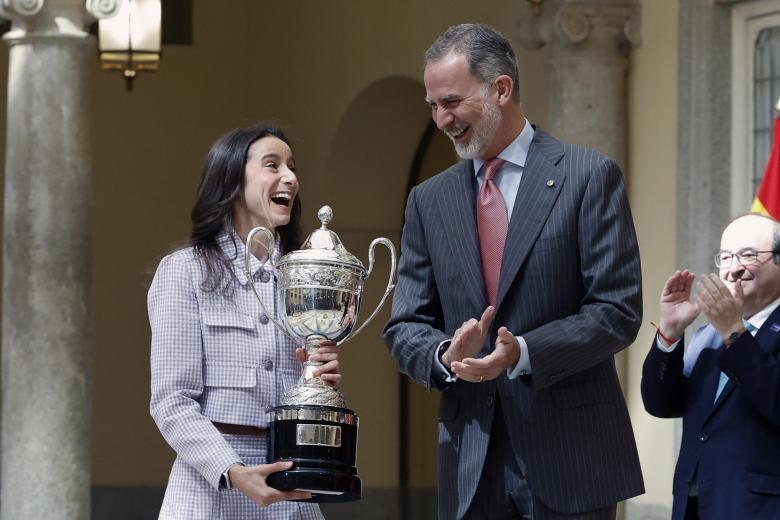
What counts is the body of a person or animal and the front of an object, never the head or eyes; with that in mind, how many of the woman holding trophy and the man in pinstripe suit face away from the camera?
0

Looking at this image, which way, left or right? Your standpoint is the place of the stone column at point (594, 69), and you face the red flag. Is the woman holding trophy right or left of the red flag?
right

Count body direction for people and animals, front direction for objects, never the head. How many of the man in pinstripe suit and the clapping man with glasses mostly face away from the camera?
0

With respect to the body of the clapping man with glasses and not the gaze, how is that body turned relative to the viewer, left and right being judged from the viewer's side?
facing the viewer and to the left of the viewer

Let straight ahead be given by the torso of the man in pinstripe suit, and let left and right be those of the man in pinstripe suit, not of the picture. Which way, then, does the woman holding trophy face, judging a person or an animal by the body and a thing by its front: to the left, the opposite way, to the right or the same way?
to the left

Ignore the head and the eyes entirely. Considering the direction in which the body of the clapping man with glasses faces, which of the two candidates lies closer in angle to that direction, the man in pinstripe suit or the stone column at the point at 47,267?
the man in pinstripe suit

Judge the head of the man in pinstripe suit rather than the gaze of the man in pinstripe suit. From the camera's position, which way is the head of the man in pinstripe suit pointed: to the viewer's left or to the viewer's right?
to the viewer's left

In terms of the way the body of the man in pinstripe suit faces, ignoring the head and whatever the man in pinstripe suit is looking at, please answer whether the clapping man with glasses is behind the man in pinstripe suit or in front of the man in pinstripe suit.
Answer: behind

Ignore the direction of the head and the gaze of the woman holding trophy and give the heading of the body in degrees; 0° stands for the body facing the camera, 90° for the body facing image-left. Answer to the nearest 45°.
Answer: approximately 315°

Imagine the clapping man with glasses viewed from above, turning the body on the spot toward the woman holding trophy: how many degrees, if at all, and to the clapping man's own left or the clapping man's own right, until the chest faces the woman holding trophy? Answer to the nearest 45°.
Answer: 0° — they already face them

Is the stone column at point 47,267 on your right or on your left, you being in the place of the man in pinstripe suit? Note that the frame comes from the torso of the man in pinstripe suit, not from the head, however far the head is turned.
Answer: on your right

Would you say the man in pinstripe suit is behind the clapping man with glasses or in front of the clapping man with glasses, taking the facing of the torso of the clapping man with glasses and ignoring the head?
in front

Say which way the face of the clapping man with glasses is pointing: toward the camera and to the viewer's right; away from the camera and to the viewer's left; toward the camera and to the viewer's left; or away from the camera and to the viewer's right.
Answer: toward the camera and to the viewer's left
